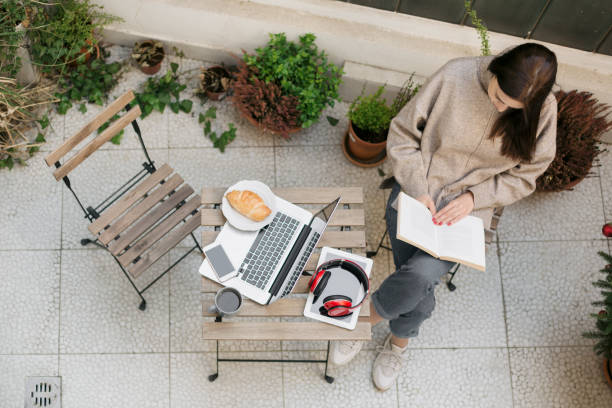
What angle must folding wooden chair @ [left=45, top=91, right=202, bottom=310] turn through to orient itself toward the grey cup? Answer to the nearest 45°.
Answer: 0° — it already faces it

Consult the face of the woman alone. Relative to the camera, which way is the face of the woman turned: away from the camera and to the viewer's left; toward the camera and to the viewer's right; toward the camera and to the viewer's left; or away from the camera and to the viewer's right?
toward the camera and to the viewer's left

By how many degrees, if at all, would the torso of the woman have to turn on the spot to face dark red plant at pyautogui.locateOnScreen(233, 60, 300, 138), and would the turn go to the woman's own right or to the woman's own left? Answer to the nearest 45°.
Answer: approximately 45° to the woman's own right

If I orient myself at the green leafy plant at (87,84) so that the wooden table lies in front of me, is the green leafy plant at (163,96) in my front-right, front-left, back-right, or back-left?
front-left

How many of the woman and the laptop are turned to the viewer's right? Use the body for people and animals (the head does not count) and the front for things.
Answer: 0

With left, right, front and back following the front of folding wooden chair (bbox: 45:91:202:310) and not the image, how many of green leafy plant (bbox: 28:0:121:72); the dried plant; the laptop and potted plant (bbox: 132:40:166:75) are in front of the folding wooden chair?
1

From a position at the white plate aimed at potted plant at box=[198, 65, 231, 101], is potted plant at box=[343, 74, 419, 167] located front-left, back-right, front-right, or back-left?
front-right

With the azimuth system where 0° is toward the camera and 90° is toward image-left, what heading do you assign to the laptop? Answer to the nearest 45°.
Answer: approximately 135°

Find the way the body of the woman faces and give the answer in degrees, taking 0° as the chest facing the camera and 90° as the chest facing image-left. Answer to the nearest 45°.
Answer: approximately 45°

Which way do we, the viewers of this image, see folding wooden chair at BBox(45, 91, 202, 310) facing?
facing the viewer and to the right of the viewer

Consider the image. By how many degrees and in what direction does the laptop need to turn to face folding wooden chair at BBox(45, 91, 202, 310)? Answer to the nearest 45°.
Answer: approximately 45° to its left

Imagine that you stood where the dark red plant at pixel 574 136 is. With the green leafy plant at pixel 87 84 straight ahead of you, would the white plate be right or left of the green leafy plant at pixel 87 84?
left

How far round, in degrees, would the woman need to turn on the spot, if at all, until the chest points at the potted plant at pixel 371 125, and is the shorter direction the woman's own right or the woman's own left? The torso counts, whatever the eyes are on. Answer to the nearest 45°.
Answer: approximately 90° to the woman's own right

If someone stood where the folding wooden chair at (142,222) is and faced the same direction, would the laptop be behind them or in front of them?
in front

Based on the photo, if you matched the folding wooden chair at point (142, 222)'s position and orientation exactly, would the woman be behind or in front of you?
in front
